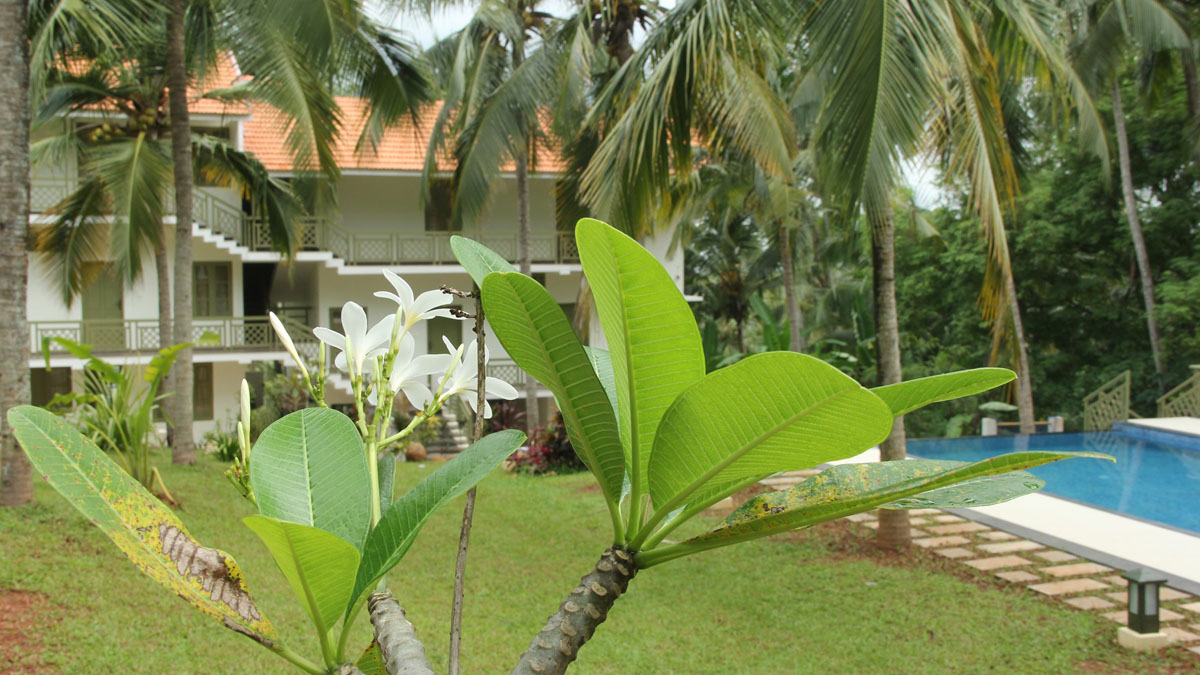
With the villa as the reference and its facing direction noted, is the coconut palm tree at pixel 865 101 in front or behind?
in front

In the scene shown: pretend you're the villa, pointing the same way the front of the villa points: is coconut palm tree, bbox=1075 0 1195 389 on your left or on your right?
on your left

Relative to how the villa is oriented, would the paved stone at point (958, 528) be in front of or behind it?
in front

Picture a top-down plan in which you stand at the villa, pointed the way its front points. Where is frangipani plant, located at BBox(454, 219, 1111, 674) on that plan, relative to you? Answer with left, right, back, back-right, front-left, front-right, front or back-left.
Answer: front

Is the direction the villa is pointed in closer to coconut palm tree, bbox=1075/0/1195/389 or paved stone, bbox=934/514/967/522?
the paved stone

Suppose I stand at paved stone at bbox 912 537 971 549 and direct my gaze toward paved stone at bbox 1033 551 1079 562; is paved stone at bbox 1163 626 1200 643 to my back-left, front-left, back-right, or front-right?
front-right

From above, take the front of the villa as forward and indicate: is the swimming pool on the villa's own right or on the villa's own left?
on the villa's own left

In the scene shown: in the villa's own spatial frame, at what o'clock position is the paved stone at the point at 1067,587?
The paved stone is roughly at 11 o'clock from the villa.

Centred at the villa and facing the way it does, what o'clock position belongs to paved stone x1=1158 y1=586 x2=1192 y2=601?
The paved stone is roughly at 11 o'clock from the villa.

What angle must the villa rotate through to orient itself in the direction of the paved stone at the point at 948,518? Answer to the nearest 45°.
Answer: approximately 45° to its left

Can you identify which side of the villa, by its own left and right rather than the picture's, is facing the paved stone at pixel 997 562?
front

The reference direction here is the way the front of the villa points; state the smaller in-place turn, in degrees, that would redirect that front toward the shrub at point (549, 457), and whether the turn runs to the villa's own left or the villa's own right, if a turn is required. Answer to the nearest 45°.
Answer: approximately 45° to the villa's own left

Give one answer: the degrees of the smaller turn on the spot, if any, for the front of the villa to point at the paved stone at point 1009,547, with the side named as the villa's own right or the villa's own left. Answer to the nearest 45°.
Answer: approximately 45° to the villa's own left
